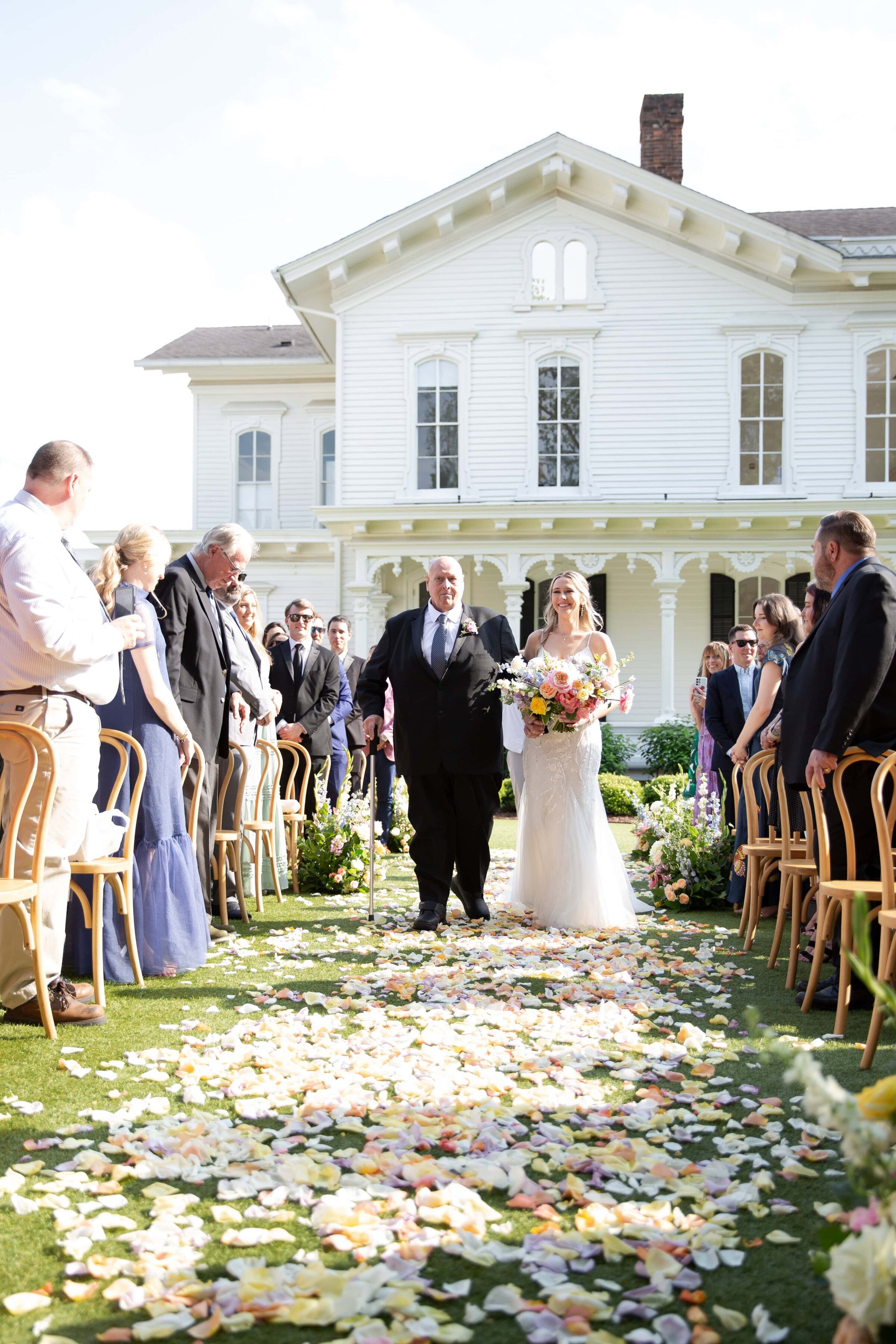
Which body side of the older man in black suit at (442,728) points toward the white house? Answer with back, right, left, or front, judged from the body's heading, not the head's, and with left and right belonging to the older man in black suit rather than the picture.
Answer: back

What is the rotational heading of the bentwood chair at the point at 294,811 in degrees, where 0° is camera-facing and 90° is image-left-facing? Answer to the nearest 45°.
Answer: approximately 45°

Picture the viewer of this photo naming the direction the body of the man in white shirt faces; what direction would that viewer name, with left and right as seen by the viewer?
facing to the right of the viewer

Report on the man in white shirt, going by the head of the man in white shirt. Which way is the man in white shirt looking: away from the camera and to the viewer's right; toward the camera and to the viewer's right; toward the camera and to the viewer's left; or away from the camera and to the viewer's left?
away from the camera and to the viewer's right

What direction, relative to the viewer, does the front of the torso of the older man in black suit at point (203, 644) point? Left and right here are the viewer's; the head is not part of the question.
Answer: facing to the right of the viewer

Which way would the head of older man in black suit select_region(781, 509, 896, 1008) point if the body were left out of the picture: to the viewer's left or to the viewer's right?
to the viewer's left

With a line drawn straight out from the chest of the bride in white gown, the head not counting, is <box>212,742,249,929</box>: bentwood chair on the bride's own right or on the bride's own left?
on the bride's own right

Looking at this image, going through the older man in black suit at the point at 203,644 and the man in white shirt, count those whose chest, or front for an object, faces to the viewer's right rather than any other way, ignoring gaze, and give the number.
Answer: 2

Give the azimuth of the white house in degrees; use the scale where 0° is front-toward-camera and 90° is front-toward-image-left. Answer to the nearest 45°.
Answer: approximately 0°

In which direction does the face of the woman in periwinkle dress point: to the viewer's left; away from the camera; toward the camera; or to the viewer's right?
to the viewer's right
